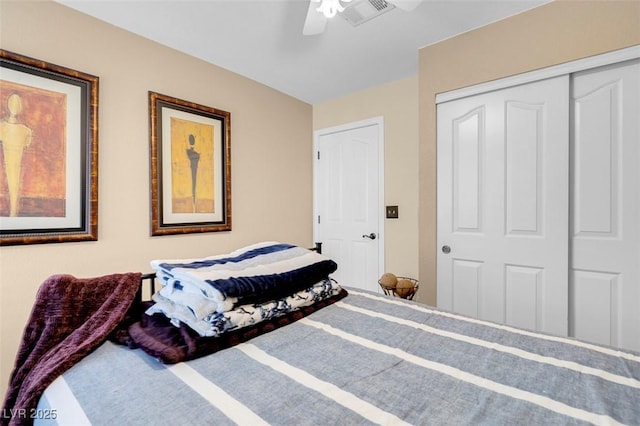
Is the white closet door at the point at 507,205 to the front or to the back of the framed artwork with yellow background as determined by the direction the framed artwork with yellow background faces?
to the front

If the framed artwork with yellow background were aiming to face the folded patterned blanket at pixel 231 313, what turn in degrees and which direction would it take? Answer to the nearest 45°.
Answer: approximately 45° to its right

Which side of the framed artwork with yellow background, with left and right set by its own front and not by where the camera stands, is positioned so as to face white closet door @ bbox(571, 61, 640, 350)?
front

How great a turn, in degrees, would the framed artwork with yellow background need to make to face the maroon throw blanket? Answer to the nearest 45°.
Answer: approximately 45° to its right

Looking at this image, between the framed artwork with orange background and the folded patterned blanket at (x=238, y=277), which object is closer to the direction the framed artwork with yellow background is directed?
the folded patterned blanket

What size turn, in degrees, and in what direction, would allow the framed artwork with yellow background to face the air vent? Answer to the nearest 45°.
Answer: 0° — it already faces it

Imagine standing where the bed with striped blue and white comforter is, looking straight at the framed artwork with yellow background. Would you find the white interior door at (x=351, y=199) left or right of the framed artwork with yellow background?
right

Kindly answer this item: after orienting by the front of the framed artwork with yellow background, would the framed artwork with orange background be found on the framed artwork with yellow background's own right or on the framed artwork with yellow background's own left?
on the framed artwork with yellow background's own right

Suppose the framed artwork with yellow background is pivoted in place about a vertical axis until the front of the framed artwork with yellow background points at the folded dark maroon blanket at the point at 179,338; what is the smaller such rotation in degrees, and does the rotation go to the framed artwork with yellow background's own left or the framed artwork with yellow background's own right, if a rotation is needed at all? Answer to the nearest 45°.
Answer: approximately 45° to the framed artwork with yellow background's own right

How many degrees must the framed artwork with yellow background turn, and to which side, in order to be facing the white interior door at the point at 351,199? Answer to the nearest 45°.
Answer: approximately 45° to its left

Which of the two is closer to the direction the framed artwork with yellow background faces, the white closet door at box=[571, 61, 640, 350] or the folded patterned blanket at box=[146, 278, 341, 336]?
the white closet door

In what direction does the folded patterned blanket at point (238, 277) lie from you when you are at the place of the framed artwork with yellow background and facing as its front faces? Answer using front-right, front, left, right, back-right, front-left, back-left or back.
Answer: front-right

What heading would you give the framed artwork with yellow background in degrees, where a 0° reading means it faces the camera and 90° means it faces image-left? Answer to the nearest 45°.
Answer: approximately 315°

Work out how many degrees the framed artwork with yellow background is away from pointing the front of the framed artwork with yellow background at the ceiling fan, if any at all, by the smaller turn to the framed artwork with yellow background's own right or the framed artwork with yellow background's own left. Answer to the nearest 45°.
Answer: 0° — it already faces it
